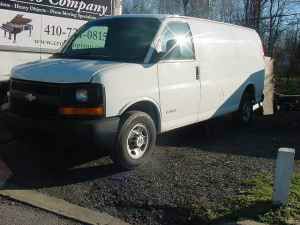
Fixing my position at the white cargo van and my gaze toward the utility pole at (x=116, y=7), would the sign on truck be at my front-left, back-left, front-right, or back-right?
front-left

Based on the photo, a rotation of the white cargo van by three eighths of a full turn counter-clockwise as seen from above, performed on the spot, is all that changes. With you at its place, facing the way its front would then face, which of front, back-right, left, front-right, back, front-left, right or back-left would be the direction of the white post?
front-right

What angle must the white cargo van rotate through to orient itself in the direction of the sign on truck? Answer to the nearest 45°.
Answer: approximately 90° to its right

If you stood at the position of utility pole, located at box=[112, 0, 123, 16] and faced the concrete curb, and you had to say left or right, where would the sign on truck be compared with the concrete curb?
right

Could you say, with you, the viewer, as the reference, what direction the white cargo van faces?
facing the viewer and to the left of the viewer

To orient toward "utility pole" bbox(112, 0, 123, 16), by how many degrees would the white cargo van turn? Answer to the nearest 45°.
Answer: approximately 135° to its right
